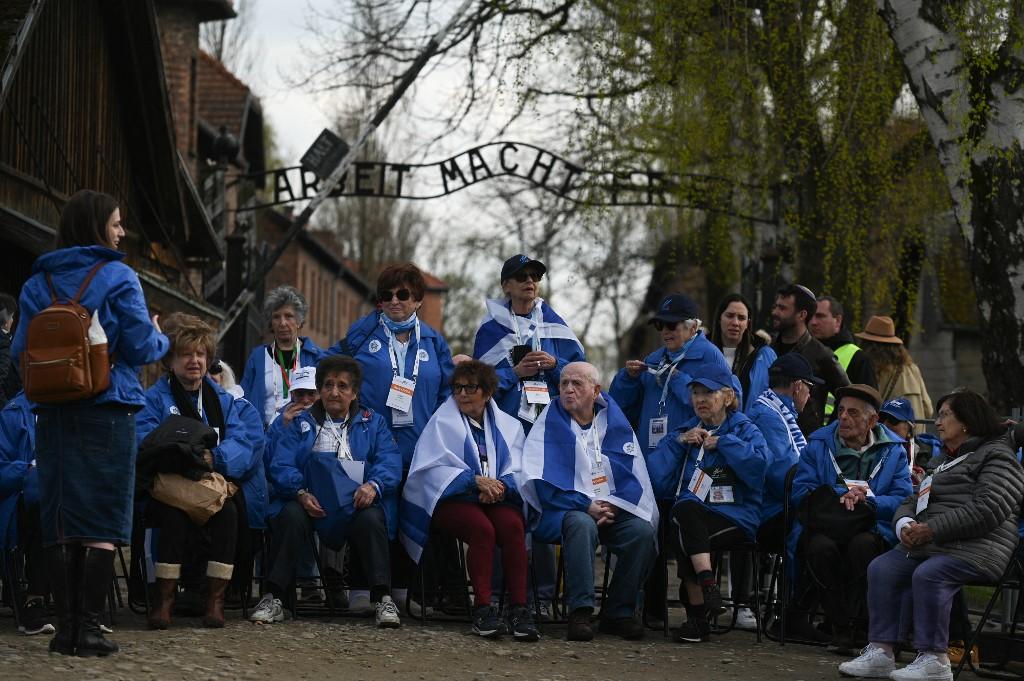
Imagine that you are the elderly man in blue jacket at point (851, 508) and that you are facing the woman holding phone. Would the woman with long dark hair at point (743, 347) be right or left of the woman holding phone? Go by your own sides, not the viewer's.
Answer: right

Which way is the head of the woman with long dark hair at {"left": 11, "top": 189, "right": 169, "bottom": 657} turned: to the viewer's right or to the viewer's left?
to the viewer's right

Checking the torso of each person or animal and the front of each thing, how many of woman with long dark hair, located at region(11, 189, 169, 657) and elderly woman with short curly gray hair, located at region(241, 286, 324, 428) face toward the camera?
1

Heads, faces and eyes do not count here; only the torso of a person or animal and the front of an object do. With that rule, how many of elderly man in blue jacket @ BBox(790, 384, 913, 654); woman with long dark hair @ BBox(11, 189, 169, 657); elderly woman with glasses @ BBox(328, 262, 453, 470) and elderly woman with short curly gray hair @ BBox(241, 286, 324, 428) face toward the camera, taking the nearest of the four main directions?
3

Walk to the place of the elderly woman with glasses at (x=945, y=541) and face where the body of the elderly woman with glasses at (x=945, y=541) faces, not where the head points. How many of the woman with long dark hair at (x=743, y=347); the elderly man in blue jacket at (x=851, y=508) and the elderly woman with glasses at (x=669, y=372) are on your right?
3

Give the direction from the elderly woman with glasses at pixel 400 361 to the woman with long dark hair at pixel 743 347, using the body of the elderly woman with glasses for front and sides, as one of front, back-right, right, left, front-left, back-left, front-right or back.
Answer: left

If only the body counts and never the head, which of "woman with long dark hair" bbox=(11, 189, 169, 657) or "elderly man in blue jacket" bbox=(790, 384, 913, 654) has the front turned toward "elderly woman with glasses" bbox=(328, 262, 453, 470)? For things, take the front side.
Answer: the woman with long dark hair

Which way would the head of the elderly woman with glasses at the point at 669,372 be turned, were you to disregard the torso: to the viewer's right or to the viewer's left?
to the viewer's left

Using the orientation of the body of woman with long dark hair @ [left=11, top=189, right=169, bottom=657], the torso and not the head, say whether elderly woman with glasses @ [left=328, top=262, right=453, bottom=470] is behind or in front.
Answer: in front

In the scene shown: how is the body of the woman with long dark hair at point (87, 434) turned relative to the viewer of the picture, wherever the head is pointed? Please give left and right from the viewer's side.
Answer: facing away from the viewer and to the right of the viewer

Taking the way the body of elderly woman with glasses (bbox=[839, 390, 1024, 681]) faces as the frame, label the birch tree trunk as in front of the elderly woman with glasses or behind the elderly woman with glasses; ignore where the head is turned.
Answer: behind

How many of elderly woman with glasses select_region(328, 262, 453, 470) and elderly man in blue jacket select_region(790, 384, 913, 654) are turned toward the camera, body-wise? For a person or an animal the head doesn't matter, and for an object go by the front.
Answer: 2
